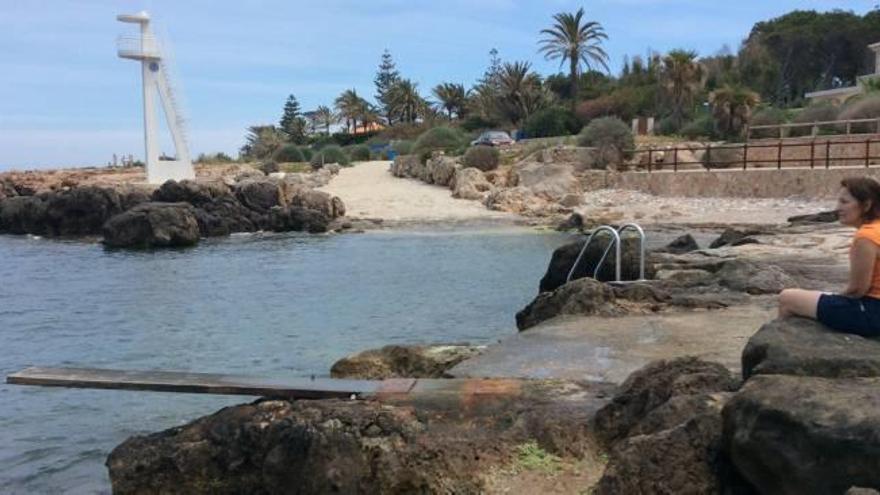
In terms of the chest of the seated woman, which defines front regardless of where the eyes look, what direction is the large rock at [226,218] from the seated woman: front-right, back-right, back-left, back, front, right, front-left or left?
front-right

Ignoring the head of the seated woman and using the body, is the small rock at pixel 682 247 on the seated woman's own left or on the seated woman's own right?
on the seated woman's own right

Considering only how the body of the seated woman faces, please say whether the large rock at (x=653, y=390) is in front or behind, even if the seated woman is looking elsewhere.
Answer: in front

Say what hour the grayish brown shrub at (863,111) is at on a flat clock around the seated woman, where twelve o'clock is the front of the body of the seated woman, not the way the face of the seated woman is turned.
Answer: The grayish brown shrub is roughly at 3 o'clock from the seated woman.

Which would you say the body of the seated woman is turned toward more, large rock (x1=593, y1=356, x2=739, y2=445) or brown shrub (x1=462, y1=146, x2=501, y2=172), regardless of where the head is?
the large rock

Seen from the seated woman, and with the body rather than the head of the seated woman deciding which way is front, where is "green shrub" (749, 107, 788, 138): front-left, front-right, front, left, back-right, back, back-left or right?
right

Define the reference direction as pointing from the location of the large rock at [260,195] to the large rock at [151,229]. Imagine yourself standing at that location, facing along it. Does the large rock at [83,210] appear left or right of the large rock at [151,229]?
right

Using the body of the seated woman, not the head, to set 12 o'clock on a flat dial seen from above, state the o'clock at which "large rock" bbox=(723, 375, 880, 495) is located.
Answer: The large rock is roughly at 9 o'clock from the seated woman.

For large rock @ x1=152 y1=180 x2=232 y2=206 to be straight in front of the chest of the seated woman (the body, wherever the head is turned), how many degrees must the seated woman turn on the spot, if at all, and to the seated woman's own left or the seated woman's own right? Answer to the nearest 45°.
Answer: approximately 45° to the seated woman's own right

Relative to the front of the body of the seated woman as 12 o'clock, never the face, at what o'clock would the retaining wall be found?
The retaining wall is roughly at 3 o'clock from the seated woman.

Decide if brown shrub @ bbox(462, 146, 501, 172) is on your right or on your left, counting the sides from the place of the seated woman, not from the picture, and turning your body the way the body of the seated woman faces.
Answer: on your right

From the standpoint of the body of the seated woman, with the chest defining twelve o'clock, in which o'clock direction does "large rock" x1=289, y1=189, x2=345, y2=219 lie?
The large rock is roughly at 2 o'clock from the seated woman.

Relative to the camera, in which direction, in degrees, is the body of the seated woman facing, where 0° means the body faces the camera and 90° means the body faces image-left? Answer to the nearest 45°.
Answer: approximately 90°

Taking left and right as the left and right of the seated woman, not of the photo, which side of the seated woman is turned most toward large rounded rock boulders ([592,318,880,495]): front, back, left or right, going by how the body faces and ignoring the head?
left

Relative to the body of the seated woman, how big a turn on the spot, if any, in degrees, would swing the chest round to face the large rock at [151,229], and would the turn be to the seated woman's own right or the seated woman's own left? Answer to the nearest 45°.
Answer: approximately 45° to the seated woman's own right

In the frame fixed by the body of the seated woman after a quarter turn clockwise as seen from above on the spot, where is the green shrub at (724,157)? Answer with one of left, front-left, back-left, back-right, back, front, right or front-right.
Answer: front

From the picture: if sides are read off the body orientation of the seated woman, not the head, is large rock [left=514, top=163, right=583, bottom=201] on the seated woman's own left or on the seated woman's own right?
on the seated woman's own right
